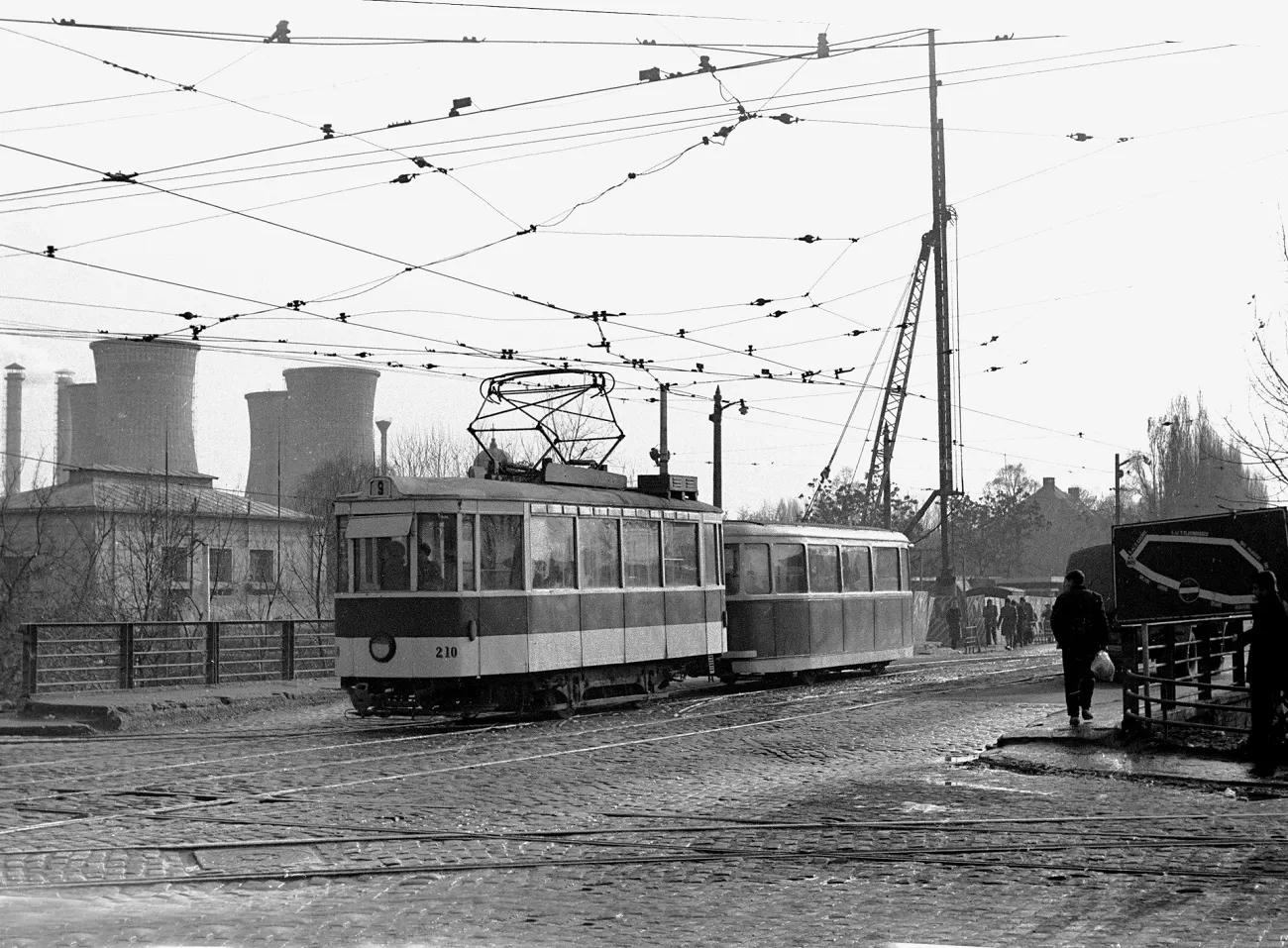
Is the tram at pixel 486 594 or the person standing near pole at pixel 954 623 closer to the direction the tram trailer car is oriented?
the tram

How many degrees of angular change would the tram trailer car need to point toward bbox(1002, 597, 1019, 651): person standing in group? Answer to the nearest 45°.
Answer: approximately 135° to its right

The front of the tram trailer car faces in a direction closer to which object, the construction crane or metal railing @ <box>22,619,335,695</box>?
the metal railing

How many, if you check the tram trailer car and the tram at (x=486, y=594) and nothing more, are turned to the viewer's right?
0

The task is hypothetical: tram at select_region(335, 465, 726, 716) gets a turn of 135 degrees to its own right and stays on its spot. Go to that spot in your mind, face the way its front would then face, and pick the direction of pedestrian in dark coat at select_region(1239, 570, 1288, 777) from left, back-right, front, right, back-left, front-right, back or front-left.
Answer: back-right

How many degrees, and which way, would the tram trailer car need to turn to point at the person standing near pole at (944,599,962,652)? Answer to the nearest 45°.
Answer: approximately 135° to its right

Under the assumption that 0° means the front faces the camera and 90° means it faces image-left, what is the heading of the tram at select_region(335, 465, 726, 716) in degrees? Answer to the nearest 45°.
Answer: approximately 45°

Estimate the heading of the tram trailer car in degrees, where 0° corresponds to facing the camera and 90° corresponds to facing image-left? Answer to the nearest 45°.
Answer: approximately 45°

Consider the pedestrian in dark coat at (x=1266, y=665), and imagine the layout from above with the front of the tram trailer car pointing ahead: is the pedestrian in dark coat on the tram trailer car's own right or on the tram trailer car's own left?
on the tram trailer car's own left
